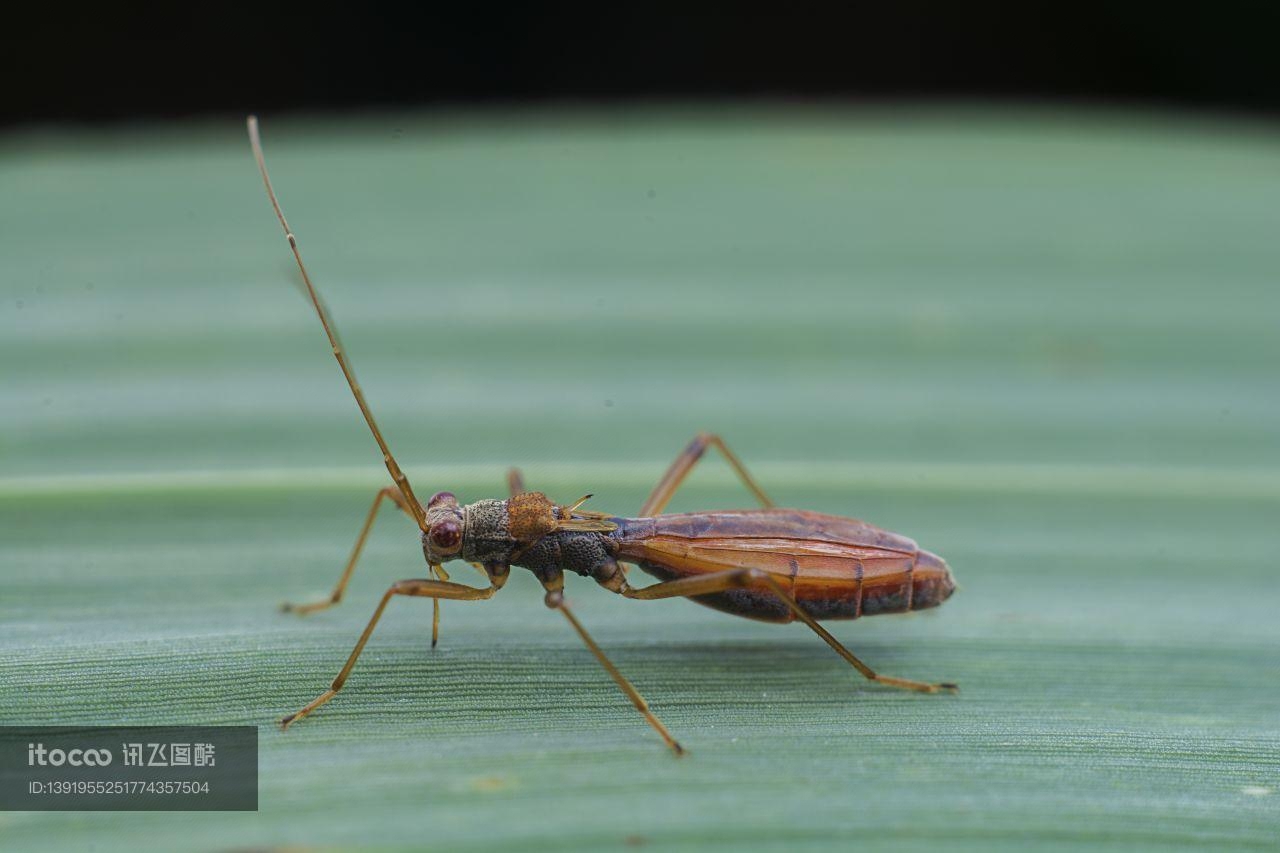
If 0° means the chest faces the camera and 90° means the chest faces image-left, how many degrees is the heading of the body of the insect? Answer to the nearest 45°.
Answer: approximately 90°
